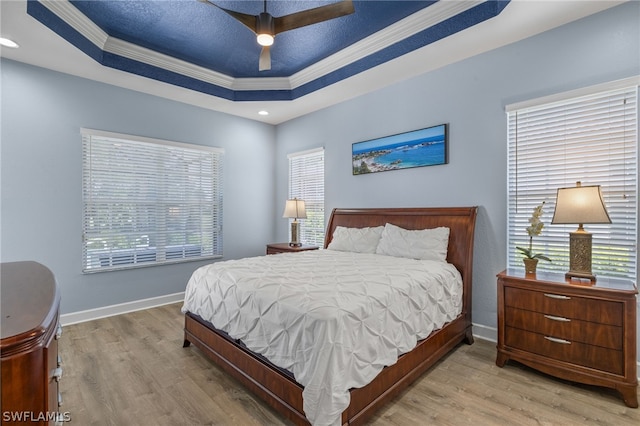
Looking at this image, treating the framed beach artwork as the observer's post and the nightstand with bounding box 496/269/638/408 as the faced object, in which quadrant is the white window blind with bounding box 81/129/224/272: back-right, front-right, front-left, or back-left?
back-right

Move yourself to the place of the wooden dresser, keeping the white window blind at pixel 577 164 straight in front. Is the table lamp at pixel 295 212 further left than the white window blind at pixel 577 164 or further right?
left

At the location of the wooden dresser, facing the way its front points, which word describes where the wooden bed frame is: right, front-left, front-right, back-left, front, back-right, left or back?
front

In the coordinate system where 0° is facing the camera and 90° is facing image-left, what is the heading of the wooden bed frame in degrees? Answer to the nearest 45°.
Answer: approximately 45°

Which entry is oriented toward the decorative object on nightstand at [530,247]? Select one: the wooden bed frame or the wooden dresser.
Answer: the wooden dresser

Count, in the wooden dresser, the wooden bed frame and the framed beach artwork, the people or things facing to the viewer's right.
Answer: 1

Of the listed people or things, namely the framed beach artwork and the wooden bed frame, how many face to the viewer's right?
0

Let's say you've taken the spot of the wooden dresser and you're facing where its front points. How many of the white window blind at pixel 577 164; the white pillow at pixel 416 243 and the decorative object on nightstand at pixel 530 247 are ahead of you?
3

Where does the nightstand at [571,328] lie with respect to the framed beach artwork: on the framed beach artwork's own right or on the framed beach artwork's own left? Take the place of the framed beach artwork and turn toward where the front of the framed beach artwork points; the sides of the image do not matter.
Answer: on the framed beach artwork's own left

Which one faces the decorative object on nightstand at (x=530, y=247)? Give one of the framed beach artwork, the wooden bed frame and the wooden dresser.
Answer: the wooden dresser

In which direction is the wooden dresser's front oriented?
to the viewer's right

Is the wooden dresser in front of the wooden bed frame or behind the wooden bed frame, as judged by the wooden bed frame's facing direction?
in front

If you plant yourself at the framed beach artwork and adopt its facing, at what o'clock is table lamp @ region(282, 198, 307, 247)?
The table lamp is roughly at 2 o'clock from the framed beach artwork.

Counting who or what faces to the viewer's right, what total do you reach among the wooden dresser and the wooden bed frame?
1
